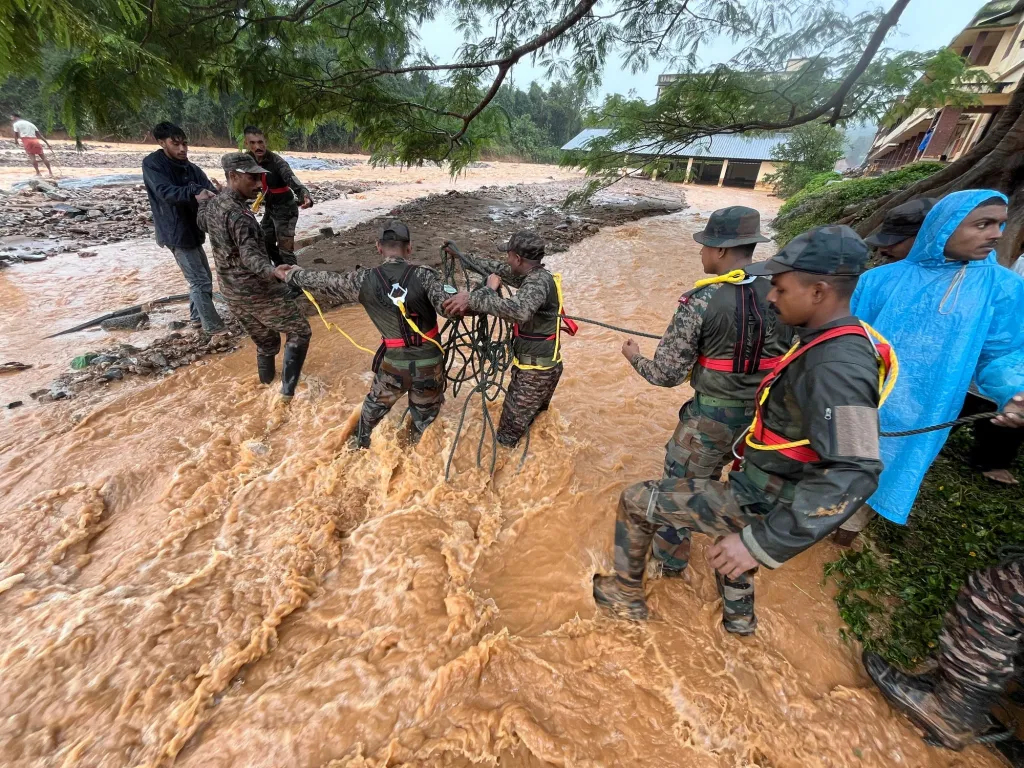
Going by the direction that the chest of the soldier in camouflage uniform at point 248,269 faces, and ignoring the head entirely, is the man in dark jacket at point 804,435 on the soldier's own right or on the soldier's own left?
on the soldier's own right

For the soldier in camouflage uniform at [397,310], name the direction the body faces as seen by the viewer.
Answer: away from the camera

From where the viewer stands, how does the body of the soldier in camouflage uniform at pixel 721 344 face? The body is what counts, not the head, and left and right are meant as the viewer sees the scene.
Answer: facing away from the viewer and to the left of the viewer

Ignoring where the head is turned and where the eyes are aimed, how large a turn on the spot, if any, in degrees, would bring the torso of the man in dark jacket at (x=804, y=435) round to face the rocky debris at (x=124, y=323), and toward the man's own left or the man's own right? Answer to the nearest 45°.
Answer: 0° — they already face it

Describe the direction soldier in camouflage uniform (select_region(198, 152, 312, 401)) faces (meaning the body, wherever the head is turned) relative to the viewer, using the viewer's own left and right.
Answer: facing to the right of the viewer

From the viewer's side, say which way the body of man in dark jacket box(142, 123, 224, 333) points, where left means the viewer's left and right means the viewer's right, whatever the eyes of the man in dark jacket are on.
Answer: facing the viewer and to the right of the viewer

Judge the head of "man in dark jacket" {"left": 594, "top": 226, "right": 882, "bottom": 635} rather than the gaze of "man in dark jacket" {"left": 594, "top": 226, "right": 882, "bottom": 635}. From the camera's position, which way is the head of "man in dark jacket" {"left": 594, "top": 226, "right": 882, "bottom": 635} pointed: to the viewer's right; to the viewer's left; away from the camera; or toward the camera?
to the viewer's left

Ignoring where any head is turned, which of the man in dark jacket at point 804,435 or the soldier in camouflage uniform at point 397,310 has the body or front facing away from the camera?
the soldier in camouflage uniform

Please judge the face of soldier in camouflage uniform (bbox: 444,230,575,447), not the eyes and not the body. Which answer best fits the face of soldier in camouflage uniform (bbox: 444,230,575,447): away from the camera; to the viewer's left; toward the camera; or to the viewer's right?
to the viewer's left

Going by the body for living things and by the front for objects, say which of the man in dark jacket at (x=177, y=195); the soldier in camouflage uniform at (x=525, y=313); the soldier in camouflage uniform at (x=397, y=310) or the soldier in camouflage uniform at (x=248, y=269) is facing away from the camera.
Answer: the soldier in camouflage uniform at (x=397, y=310)

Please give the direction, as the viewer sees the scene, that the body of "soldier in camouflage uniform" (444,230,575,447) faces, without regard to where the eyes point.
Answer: to the viewer's left

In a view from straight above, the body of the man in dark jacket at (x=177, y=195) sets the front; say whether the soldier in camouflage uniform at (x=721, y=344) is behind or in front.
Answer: in front

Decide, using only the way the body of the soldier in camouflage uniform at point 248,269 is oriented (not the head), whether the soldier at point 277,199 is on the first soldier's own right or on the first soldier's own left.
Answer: on the first soldier's own left

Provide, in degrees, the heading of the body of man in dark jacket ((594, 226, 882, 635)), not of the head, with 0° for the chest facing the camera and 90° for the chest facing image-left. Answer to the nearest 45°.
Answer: approximately 90°

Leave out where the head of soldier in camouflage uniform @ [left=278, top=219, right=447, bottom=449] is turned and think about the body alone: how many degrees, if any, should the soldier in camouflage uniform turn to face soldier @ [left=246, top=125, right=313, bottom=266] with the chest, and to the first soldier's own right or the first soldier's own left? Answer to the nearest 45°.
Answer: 0° — they already face them
